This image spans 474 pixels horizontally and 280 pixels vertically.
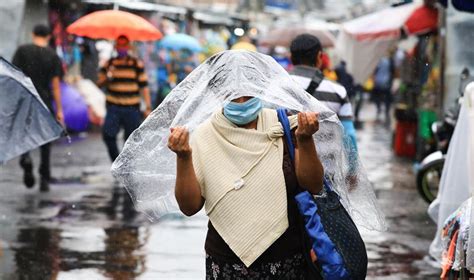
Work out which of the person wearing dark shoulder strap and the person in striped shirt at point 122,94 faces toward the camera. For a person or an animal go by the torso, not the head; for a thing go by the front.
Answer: the person in striped shirt

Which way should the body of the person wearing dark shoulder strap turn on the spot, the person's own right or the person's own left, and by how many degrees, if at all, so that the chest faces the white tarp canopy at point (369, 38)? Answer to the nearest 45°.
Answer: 0° — they already face it

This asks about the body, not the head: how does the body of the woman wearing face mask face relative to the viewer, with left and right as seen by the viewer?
facing the viewer

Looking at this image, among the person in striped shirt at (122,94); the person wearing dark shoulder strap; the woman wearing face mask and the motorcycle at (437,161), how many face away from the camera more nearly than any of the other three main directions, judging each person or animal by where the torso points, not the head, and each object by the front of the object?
1

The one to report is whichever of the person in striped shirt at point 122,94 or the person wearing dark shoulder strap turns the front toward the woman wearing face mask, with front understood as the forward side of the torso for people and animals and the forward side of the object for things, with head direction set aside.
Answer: the person in striped shirt

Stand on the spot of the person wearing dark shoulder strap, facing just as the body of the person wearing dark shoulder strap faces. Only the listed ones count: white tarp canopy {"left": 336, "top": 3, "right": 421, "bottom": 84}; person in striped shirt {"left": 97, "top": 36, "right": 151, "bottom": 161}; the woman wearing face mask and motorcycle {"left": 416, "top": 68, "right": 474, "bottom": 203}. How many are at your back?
1

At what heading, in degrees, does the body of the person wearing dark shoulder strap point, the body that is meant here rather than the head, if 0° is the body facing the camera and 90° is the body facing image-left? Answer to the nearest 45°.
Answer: approximately 180°

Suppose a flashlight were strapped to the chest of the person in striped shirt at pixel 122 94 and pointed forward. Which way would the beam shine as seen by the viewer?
toward the camera

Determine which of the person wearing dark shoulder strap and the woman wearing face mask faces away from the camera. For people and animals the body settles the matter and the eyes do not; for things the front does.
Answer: the person wearing dark shoulder strap

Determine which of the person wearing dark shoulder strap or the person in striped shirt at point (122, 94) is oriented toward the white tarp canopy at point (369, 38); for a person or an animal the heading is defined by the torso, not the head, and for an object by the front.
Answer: the person wearing dark shoulder strap

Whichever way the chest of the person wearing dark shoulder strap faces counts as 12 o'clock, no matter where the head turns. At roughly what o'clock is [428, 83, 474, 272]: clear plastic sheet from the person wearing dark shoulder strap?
The clear plastic sheet is roughly at 5 o'clock from the person wearing dark shoulder strap.
